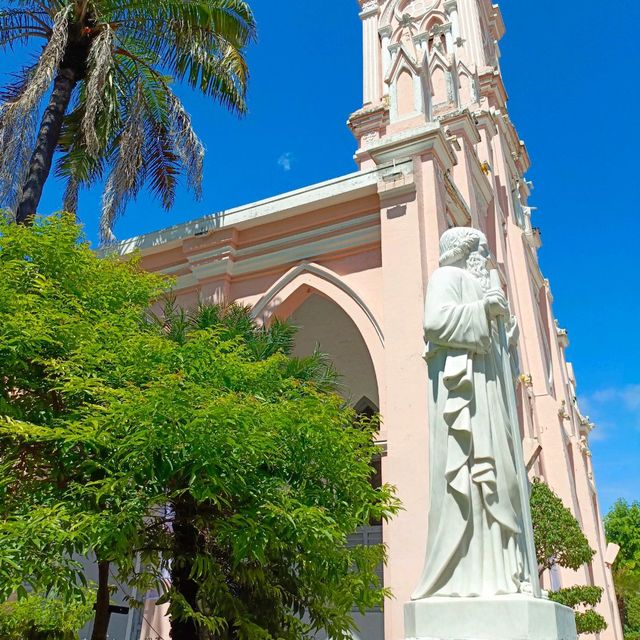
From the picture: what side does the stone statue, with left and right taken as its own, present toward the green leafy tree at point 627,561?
left

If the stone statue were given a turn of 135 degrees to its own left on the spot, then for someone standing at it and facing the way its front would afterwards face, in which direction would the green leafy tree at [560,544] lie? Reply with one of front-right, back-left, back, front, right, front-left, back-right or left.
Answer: front-right

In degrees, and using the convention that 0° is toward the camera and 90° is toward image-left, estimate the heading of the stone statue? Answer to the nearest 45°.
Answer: approximately 270°

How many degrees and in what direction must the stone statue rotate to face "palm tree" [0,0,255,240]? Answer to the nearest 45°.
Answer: approximately 135° to its left
